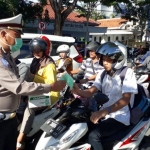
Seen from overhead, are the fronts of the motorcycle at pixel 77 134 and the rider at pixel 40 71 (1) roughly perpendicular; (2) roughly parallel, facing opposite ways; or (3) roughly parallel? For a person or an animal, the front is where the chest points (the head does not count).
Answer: roughly parallel

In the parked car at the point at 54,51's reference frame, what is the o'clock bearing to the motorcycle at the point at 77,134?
The motorcycle is roughly at 9 o'clock from the parked car.

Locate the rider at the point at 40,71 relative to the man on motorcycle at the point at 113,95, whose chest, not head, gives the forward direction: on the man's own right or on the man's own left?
on the man's own right

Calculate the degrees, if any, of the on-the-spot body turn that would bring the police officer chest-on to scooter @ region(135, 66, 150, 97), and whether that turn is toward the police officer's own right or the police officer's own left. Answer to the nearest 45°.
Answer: approximately 45° to the police officer's own left

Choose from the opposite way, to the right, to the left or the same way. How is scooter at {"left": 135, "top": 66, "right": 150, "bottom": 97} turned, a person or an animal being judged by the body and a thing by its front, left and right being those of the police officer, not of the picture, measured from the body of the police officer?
the opposite way

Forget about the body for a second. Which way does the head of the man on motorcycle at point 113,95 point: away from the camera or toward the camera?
toward the camera

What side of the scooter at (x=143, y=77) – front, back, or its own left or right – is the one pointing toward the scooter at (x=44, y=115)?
front

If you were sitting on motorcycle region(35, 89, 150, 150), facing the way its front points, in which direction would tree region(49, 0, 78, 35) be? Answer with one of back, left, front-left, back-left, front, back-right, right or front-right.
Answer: back-right

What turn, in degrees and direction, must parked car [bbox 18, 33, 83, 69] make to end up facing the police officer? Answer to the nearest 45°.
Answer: approximately 90° to its left

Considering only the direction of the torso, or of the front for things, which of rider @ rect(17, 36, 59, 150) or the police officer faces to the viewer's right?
the police officer

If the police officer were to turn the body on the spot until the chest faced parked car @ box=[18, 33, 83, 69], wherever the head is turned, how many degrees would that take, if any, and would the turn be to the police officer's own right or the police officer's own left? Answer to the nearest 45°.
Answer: approximately 90° to the police officer's own left

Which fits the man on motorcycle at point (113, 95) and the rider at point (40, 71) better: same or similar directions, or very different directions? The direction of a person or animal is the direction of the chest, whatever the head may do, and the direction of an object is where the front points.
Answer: same or similar directions

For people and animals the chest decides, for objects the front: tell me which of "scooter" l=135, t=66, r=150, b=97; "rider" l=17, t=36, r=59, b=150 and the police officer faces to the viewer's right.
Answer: the police officer

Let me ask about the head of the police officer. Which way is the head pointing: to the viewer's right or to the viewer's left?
to the viewer's right

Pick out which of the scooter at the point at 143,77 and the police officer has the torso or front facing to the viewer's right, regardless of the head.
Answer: the police officer

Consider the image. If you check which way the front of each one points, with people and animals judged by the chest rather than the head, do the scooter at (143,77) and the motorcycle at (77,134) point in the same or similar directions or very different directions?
same or similar directions
